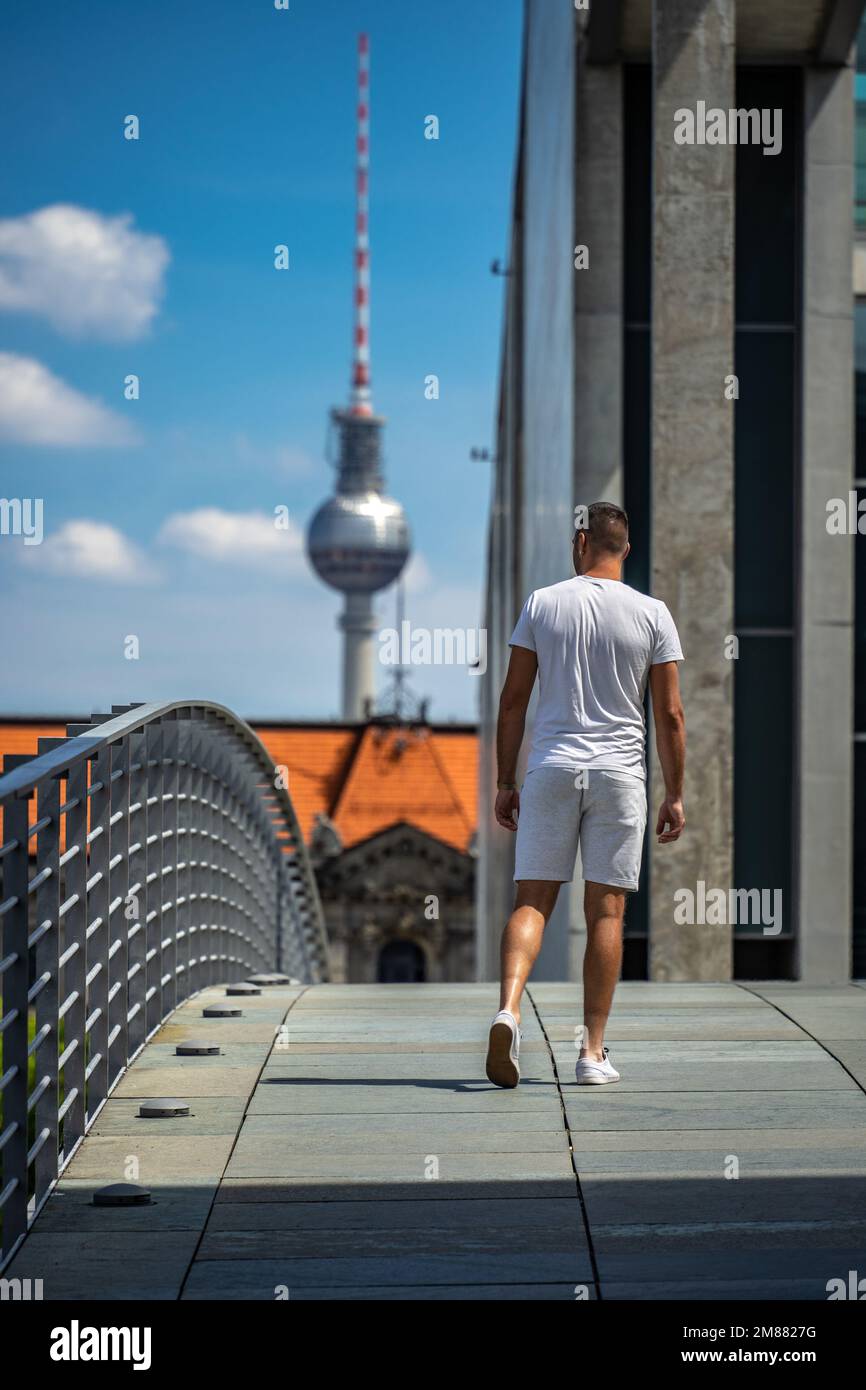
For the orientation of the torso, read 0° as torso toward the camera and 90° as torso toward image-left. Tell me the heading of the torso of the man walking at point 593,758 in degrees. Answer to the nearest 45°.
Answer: approximately 180°

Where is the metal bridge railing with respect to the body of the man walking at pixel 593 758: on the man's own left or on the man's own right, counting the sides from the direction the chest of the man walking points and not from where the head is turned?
on the man's own left
